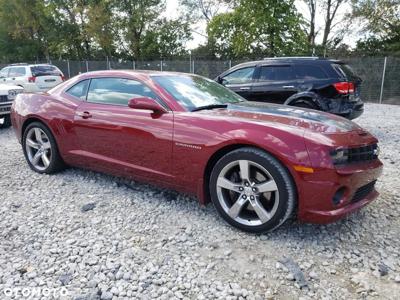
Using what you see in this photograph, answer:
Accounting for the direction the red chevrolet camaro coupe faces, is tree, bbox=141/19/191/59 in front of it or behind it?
behind

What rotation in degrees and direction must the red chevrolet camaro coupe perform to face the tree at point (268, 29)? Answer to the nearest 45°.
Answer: approximately 135° to its left

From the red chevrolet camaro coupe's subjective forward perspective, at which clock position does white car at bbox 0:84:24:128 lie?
The white car is roughly at 6 o'clock from the red chevrolet camaro coupe.

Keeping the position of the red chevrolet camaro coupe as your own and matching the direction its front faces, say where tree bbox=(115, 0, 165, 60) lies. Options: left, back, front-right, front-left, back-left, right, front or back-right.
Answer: back-left

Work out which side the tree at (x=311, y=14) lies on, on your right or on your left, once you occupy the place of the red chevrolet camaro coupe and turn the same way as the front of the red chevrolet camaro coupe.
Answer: on your left

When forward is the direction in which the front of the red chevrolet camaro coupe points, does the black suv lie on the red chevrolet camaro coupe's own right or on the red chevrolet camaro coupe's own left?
on the red chevrolet camaro coupe's own left

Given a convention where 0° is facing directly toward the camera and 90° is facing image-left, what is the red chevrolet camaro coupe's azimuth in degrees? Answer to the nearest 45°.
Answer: approximately 315°

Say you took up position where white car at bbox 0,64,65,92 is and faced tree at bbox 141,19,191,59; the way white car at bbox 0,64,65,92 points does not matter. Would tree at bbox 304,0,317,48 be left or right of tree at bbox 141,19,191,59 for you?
right

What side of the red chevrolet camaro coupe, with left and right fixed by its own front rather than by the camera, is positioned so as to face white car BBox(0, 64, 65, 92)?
back
